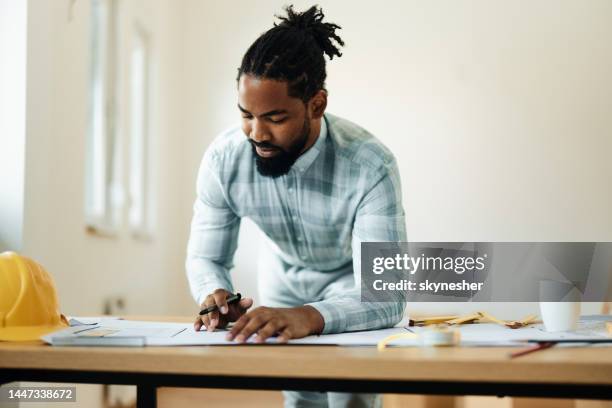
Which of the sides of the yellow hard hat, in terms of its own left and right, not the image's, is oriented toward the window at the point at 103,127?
left

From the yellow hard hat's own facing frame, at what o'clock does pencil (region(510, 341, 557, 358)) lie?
The pencil is roughly at 1 o'clock from the yellow hard hat.

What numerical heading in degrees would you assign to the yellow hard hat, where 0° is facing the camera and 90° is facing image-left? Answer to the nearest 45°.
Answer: approximately 270°
